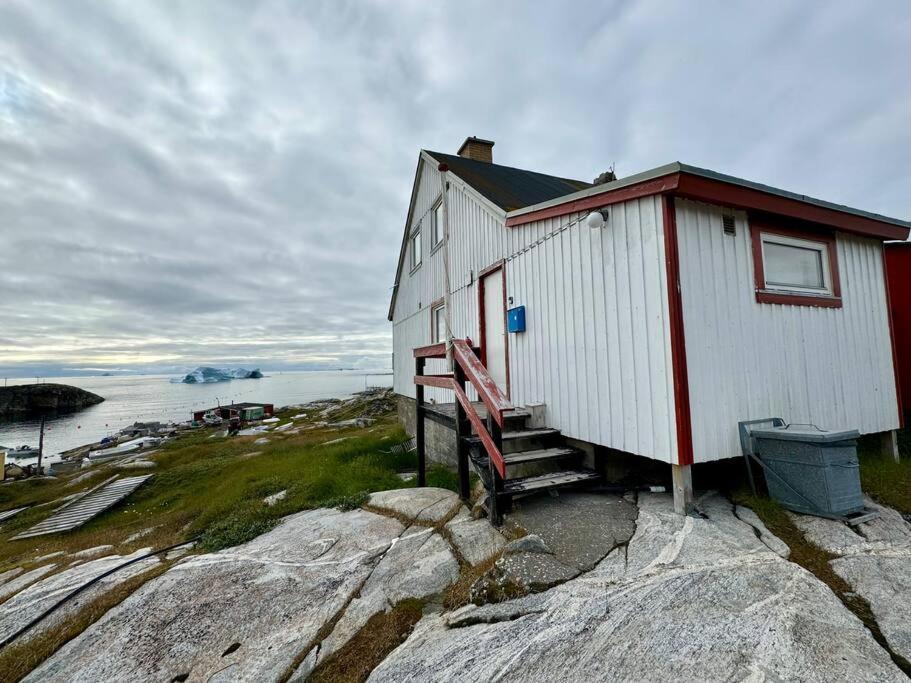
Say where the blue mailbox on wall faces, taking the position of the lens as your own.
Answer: facing the viewer and to the left of the viewer

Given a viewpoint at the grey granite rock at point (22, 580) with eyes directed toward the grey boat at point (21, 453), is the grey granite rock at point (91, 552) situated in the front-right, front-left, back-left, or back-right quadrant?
front-right

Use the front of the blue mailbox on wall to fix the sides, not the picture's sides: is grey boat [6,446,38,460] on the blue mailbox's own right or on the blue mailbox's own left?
on the blue mailbox's own right

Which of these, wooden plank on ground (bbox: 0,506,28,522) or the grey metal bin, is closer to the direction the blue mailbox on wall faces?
the wooden plank on ground

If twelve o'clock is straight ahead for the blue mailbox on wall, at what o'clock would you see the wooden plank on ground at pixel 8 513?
The wooden plank on ground is roughly at 2 o'clock from the blue mailbox on wall.

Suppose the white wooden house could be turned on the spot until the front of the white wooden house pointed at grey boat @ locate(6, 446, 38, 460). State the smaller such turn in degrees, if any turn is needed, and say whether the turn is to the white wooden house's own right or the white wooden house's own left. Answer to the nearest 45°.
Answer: approximately 45° to the white wooden house's own right

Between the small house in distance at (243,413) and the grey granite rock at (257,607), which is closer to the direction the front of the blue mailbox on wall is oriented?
the grey granite rock

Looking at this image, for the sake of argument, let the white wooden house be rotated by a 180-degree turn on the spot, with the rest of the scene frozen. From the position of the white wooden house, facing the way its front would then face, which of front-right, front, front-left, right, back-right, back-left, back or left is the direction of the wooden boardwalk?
back-left

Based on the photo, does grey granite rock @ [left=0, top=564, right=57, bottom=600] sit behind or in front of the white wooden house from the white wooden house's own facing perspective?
in front

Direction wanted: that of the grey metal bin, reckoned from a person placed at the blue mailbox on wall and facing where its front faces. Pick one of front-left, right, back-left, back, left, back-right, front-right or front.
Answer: left

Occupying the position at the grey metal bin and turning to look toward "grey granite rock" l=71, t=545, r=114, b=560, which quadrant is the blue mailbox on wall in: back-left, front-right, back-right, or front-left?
front-right

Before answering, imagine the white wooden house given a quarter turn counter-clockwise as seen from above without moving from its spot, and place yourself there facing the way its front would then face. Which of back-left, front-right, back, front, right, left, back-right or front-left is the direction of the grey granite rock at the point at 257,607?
right

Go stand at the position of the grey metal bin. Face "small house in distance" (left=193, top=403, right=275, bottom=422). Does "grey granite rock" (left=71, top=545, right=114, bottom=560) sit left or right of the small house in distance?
left

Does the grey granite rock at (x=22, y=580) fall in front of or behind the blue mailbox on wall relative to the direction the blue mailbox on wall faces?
in front

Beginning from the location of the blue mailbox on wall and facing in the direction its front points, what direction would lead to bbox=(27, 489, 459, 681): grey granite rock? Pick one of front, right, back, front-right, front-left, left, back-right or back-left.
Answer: front
